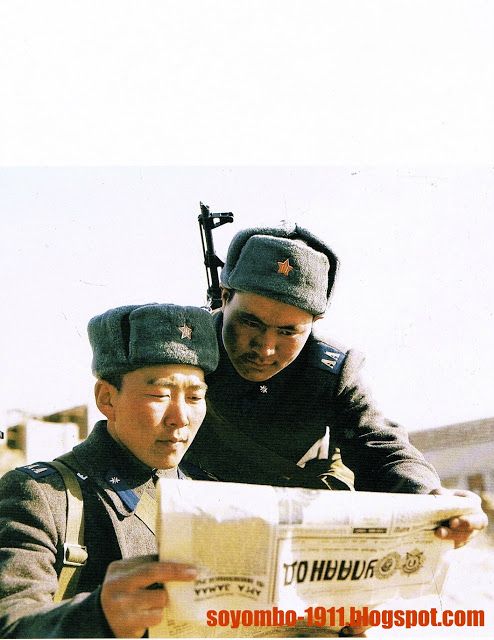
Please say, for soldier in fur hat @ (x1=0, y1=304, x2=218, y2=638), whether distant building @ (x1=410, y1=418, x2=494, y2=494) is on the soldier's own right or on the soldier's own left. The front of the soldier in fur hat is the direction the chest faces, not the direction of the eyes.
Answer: on the soldier's own left

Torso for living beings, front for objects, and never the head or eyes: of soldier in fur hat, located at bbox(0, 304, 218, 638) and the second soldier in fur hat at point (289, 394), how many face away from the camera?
0

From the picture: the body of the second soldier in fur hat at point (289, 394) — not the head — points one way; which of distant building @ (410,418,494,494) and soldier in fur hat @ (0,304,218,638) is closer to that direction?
the soldier in fur hat

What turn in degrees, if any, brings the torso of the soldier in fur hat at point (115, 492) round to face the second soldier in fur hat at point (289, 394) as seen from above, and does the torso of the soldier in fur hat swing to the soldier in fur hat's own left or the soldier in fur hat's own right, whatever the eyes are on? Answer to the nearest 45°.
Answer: approximately 90° to the soldier in fur hat's own left

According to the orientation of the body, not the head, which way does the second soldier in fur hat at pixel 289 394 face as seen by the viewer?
toward the camera

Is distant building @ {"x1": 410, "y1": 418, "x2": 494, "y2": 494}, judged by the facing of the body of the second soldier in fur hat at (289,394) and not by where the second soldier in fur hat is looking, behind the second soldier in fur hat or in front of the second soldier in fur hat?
behind

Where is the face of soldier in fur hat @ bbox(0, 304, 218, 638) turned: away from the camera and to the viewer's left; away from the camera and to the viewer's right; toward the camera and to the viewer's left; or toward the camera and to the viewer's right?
toward the camera and to the viewer's right
